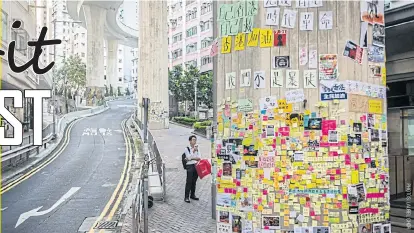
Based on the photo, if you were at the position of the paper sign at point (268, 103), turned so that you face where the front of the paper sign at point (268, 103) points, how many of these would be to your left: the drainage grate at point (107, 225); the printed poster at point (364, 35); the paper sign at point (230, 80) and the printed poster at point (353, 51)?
2

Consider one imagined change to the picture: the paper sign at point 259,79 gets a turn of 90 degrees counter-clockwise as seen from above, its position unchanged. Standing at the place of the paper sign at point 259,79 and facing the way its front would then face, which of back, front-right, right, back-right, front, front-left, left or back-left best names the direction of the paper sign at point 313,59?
front
